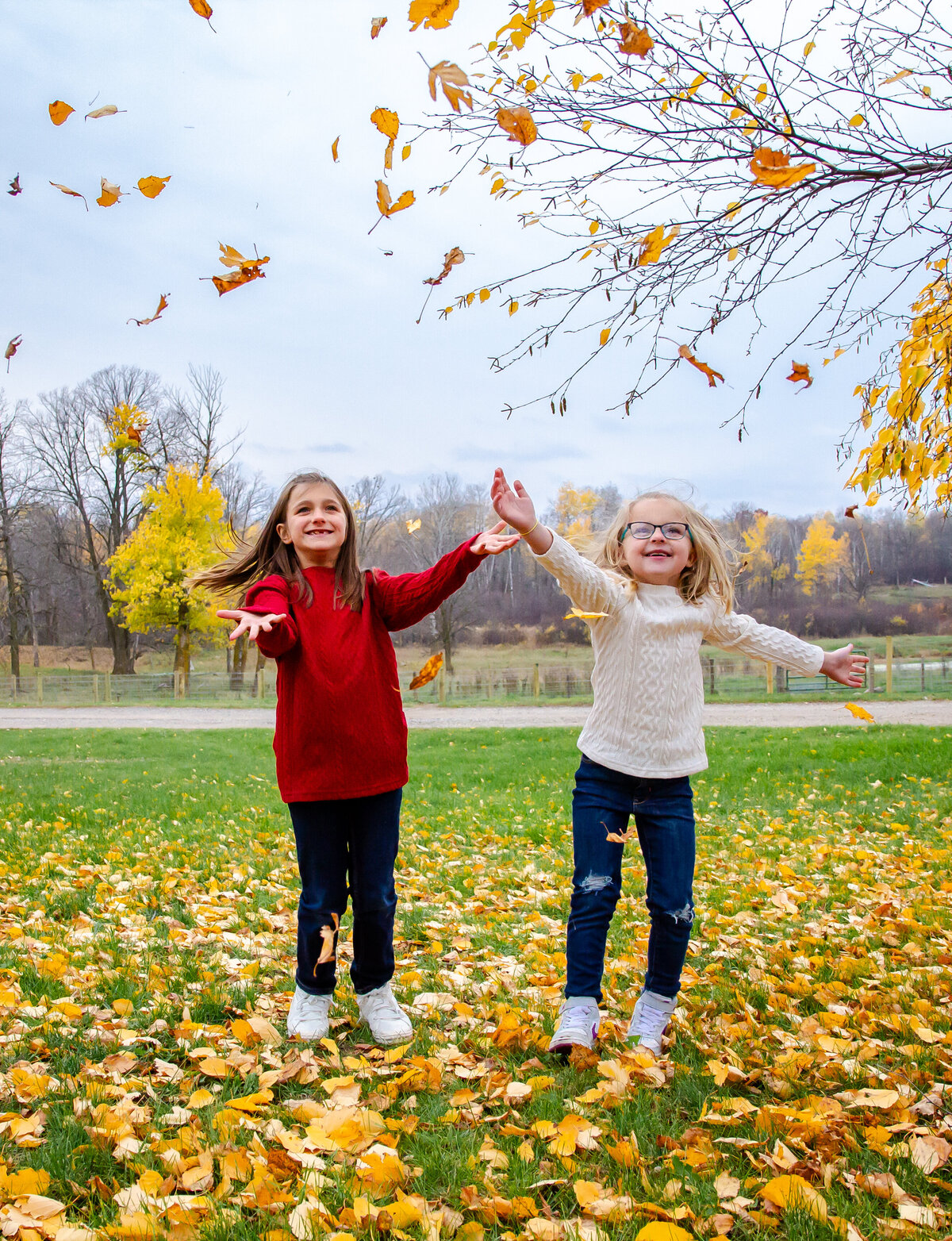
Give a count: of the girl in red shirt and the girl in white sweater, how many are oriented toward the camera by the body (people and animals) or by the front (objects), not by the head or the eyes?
2

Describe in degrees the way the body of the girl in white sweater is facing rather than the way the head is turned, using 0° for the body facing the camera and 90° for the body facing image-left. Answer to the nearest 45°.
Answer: approximately 0°

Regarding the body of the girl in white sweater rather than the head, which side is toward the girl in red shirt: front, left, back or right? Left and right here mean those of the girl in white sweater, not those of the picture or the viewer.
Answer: right

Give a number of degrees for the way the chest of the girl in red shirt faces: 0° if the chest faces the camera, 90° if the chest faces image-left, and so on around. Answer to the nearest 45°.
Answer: approximately 0°
